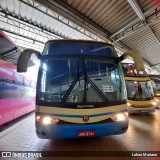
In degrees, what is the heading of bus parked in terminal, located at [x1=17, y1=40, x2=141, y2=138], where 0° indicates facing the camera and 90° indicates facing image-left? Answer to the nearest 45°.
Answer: approximately 0°

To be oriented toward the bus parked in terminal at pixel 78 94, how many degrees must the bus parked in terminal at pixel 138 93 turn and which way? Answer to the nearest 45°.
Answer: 0° — it already faces it

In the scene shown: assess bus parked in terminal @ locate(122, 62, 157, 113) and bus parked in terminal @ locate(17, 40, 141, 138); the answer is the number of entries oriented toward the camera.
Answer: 2

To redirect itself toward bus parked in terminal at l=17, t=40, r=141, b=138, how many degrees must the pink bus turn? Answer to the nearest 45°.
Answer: approximately 90° to its left

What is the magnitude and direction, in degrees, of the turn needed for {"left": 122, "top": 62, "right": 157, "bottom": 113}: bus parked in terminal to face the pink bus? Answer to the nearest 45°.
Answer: approximately 45° to its right

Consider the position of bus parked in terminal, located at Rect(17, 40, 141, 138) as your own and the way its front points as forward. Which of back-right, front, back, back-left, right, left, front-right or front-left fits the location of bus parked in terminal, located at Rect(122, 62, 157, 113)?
back-left

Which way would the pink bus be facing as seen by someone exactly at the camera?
facing the viewer and to the left of the viewer

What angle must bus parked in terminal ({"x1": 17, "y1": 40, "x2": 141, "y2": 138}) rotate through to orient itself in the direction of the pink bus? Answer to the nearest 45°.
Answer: approximately 135° to its right
